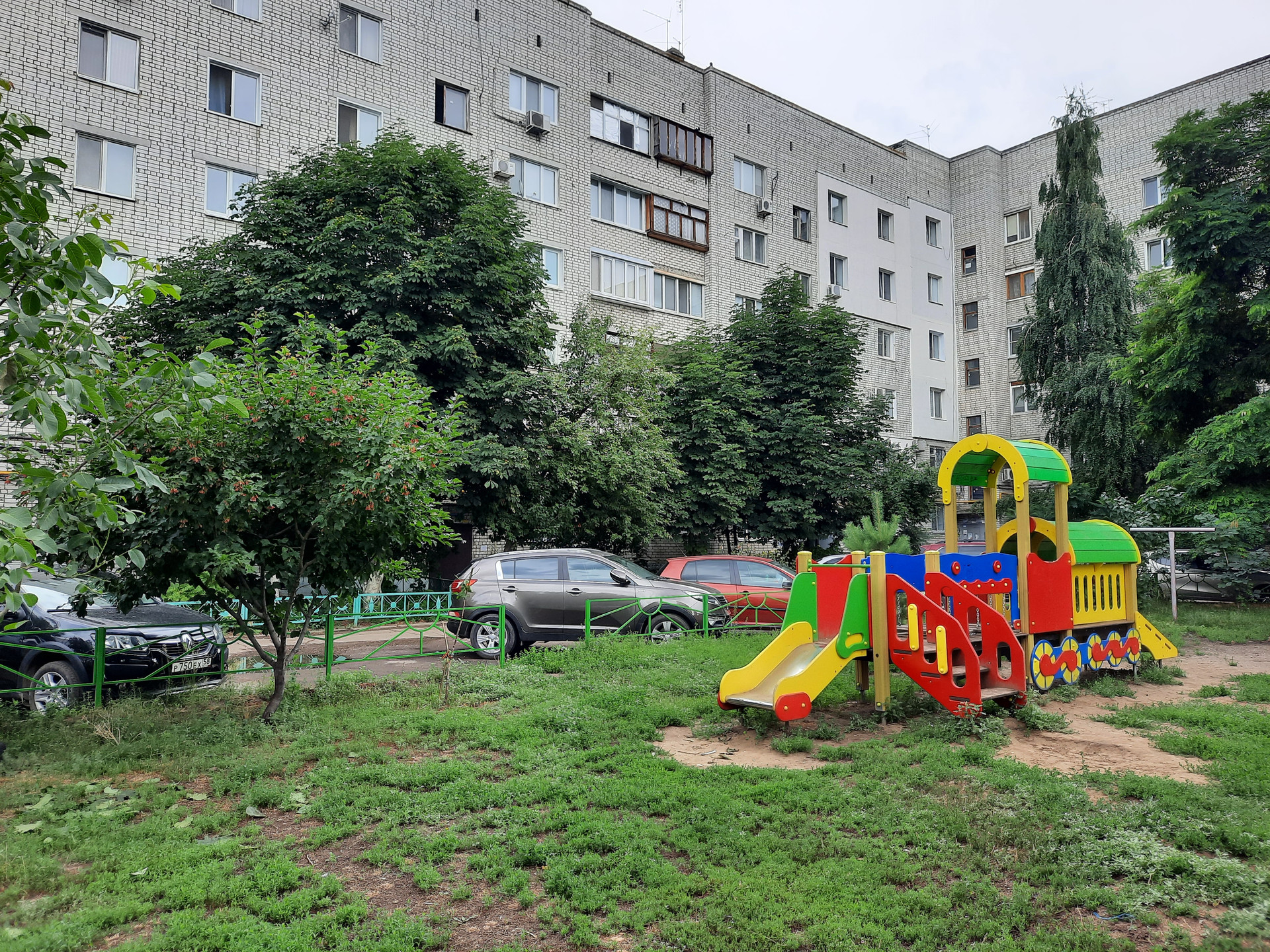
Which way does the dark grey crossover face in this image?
to the viewer's right

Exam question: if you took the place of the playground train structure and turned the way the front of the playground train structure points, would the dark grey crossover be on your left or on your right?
on your left

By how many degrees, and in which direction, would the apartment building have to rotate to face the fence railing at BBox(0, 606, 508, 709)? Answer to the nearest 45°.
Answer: approximately 45° to its right

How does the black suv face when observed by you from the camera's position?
facing the viewer and to the right of the viewer

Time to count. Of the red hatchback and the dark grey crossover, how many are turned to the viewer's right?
2

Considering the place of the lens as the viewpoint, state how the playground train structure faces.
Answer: facing away from the viewer and to the right of the viewer

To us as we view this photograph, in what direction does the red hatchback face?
facing to the right of the viewer

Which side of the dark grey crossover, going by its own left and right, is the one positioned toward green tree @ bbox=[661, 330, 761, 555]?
left
